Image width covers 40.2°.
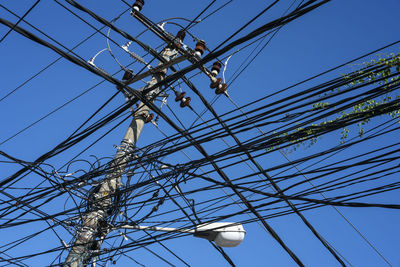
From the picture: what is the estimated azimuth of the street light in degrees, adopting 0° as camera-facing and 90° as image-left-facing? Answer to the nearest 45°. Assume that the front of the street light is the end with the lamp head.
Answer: approximately 270°
